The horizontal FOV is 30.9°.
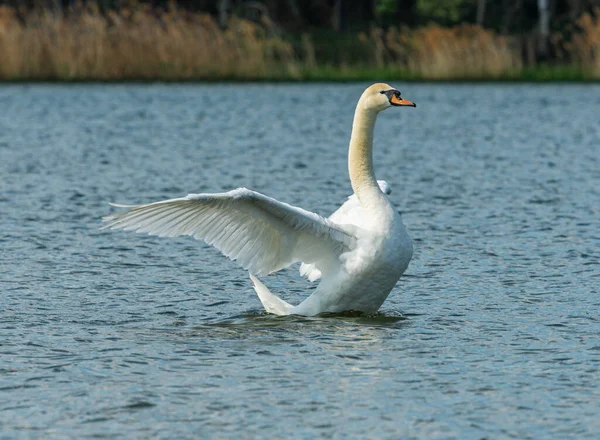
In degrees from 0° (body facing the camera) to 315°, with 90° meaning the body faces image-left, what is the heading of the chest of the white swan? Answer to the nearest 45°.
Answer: approximately 270°
